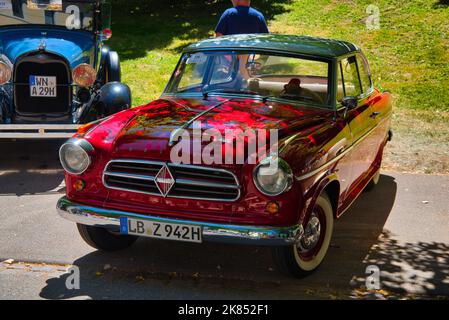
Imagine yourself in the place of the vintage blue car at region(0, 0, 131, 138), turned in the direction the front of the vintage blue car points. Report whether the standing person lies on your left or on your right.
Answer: on your left

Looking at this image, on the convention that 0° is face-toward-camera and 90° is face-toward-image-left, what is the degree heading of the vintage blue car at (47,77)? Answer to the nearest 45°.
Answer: approximately 0°

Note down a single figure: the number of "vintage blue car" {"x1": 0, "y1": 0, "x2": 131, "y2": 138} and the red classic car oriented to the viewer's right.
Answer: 0

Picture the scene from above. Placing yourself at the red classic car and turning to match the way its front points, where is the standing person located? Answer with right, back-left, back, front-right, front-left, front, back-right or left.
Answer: back-right

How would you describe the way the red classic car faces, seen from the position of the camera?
facing the viewer and to the left of the viewer
